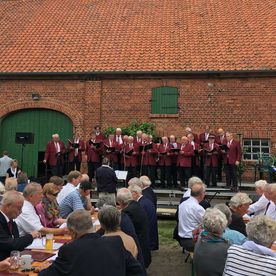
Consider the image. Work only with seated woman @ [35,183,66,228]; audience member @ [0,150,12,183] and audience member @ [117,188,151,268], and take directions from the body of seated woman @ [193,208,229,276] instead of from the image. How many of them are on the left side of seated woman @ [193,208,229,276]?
3

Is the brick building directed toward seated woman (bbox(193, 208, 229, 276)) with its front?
yes

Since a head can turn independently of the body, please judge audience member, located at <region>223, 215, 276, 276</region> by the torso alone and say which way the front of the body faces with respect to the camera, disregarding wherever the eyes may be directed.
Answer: away from the camera

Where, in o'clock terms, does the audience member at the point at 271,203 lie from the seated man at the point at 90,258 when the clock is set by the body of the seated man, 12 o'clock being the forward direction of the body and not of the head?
The audience member is roughly at 3 o'clock from the seated man.

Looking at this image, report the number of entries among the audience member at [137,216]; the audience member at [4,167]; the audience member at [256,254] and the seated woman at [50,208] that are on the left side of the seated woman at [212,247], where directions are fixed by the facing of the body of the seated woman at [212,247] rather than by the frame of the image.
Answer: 3

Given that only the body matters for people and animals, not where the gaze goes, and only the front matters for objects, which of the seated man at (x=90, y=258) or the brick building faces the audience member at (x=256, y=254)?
the brick building

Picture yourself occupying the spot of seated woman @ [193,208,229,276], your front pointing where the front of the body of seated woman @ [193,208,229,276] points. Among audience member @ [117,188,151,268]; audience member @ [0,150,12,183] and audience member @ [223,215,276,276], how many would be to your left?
2

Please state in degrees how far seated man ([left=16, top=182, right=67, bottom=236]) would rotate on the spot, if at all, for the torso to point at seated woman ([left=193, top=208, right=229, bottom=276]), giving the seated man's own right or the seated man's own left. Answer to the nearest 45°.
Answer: approximately 45° to the seated man's own right

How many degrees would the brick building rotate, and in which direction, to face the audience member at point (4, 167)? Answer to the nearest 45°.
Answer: approximately 45° to its right

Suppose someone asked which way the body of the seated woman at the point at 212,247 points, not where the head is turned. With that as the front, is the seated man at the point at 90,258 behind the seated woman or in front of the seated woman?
behind

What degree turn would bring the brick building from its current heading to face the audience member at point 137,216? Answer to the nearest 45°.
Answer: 0° — it already faces them

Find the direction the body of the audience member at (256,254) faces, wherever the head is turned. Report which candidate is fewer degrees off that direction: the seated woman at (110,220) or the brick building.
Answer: the brick building

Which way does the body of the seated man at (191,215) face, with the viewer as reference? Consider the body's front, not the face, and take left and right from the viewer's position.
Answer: facing away from the viewer and to the right of the viewer

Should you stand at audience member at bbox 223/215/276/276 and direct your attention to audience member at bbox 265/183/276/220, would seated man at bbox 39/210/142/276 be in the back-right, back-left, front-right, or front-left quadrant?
back-left
